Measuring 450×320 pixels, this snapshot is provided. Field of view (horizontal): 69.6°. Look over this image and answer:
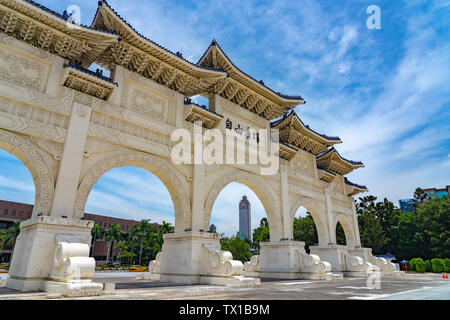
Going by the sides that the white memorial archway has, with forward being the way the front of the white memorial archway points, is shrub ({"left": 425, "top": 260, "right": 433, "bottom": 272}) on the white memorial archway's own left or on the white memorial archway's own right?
on the white memorial archway's own left

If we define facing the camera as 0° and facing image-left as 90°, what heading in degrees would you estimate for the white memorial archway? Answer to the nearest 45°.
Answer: approximately 315°

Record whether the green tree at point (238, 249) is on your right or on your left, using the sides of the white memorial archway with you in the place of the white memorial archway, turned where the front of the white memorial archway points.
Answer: on your left

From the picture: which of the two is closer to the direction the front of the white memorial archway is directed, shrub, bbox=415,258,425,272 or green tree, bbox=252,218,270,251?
the shrub

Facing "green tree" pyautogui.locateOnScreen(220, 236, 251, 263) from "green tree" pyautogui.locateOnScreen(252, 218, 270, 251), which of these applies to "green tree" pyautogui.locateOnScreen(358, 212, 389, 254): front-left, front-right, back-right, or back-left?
back-left

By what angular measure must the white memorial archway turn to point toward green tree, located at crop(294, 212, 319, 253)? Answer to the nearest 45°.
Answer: approximately 90° to its left
